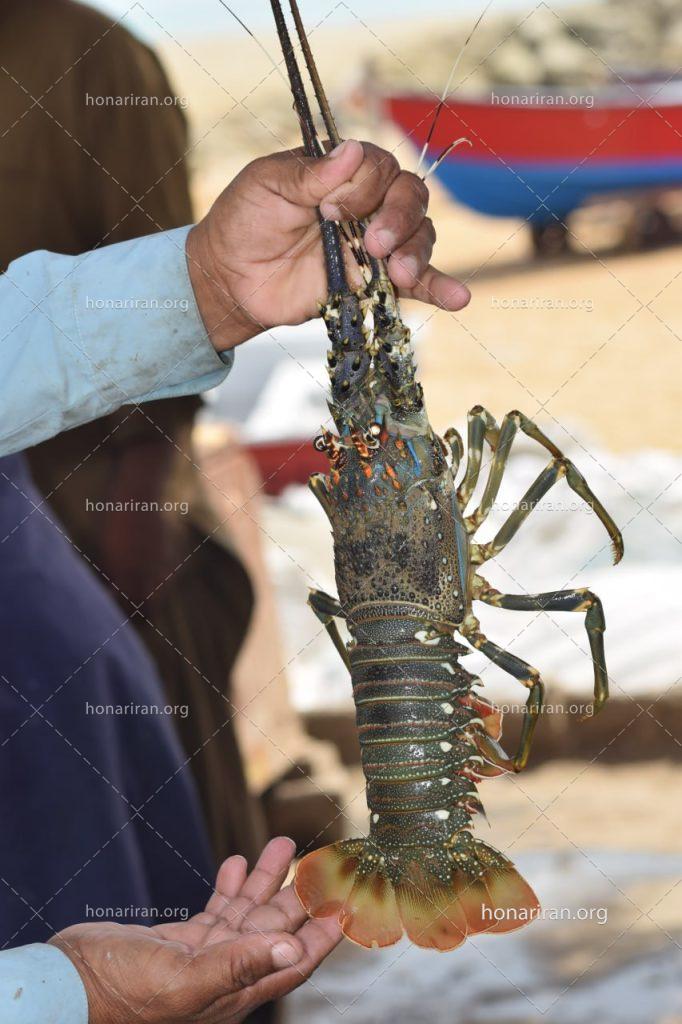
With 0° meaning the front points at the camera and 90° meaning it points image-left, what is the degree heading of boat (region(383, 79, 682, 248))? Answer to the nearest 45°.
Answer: approximately 90°

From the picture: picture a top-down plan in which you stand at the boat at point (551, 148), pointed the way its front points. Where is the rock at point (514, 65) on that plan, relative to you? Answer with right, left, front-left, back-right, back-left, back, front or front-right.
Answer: right

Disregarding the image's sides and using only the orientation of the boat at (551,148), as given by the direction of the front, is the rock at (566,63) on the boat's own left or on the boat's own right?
on the boat's own right
